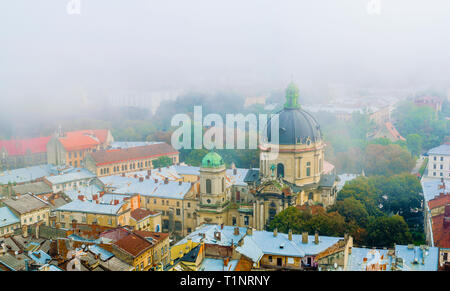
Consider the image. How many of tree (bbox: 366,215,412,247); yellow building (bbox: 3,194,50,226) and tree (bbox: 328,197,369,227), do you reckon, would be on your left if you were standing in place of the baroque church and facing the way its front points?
2

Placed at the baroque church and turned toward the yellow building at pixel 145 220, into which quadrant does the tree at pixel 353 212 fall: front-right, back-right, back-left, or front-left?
back-left

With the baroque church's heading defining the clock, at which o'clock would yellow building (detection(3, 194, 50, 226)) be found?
The yellow building is roughly at 1 o'clock from the baroque church.

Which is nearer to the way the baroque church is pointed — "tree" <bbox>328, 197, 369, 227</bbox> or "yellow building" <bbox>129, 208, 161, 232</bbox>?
the yellow building

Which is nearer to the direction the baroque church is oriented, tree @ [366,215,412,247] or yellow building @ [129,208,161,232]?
the yellow building

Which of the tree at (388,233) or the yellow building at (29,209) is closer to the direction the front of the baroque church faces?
the yellow building

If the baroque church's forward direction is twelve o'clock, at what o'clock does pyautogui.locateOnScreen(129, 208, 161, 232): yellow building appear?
The yellow building is roughly at 1 o'clock from the baroque church.

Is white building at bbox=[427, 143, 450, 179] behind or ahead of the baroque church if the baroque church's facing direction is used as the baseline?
behind

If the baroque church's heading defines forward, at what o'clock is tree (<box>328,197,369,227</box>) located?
The tree is roughly at 9 o'clock from the baroque church.

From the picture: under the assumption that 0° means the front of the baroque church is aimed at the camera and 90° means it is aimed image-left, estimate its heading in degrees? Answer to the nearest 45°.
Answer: approximately 45°

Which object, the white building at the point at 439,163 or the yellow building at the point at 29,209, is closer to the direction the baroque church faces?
the yellow building

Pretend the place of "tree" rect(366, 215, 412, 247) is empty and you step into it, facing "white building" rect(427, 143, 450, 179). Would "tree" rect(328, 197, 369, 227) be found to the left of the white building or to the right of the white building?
left

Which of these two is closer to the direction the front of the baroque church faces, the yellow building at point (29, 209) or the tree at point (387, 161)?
the yellow building

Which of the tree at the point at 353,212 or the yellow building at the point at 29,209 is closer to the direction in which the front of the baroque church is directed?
the yellow building

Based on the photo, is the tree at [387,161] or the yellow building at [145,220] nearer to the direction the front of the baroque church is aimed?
the yellow building
